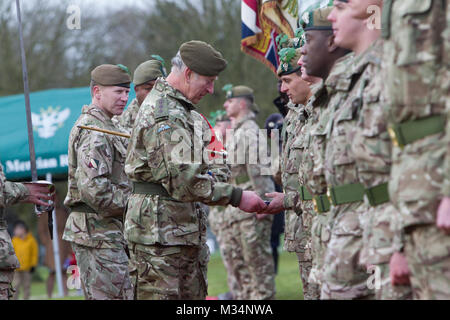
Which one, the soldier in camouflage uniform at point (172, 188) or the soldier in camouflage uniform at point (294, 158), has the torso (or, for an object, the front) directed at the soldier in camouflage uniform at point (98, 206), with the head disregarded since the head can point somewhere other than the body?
the soldier in camouflage uniform at point (294, 158)

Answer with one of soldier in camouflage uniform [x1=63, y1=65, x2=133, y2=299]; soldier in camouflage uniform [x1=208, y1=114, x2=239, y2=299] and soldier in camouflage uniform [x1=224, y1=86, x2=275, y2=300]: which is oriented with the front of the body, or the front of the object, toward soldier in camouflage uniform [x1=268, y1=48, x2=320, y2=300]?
soldier in camouflage uniform [x1=63, y1=65, x2=133, y2=299]

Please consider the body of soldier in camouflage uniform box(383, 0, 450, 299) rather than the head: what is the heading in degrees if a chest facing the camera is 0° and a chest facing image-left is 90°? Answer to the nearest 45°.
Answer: approximately 90°

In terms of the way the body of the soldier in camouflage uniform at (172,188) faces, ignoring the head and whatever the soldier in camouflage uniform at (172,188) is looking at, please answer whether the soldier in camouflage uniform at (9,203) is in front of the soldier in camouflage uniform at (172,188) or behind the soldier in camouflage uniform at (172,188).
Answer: behind

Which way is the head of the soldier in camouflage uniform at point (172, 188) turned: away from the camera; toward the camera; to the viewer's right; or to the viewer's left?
to the viewer's right

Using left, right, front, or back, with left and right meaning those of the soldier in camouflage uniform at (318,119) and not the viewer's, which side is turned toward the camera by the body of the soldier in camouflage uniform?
left

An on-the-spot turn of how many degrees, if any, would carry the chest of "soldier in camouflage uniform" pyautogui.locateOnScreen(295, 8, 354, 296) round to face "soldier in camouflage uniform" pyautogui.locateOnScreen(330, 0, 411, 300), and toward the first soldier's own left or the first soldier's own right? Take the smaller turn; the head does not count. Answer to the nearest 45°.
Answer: approximately 90° to the first soldier's own left

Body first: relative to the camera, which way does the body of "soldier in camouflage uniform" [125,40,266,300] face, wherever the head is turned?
to the viewer's right

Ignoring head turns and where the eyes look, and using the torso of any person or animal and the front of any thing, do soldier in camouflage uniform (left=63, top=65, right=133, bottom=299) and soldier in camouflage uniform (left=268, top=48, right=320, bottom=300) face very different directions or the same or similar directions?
very different directions
